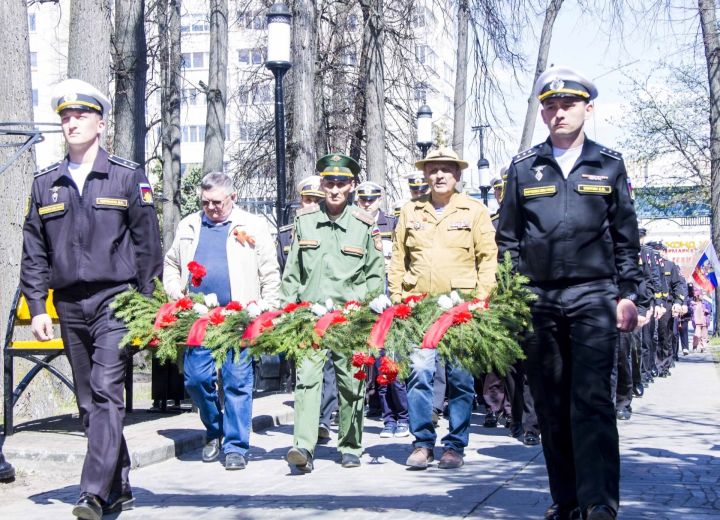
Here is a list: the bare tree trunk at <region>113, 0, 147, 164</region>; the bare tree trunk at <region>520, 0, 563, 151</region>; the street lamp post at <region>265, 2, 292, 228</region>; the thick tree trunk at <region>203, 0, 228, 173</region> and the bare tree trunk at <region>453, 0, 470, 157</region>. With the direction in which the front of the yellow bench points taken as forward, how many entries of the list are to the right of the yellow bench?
0

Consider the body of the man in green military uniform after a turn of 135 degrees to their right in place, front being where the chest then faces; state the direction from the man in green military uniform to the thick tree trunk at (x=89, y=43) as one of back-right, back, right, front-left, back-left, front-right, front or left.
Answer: front

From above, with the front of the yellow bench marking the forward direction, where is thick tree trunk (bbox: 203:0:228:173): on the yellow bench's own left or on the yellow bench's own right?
on the yellow bench's own left

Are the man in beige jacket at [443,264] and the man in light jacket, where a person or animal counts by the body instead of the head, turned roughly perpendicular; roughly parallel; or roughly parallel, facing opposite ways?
roughly parallel

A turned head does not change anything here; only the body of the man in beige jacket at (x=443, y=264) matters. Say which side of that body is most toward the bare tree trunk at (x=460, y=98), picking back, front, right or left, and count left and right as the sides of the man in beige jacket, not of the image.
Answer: back

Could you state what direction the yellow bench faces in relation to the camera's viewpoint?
facing the viewer and to the right of the viewer

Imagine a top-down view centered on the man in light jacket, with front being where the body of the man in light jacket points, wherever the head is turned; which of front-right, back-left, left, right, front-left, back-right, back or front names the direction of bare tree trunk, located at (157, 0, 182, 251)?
back

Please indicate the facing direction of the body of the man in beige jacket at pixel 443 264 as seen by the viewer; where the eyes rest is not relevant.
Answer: toward the camera

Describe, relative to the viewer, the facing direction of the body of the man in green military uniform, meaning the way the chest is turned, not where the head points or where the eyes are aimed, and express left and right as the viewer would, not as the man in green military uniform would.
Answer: facing the viewer

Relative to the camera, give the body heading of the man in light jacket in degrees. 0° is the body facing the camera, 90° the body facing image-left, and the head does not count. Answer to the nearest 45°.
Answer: approximately 0°

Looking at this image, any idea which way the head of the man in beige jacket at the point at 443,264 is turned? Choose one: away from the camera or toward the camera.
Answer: toward the camera

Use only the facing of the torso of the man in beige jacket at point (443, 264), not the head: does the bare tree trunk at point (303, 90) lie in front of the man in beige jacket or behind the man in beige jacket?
behind

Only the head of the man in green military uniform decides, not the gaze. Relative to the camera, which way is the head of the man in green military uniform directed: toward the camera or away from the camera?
toward the camera

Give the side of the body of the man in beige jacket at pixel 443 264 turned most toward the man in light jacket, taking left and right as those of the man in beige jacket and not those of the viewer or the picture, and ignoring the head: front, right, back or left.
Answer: right

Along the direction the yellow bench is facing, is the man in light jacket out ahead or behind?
ahead
